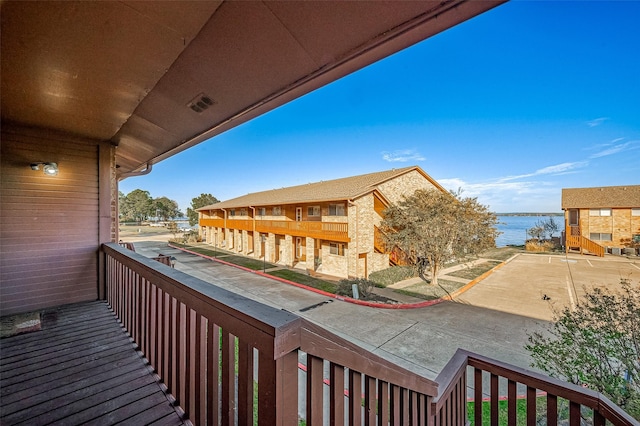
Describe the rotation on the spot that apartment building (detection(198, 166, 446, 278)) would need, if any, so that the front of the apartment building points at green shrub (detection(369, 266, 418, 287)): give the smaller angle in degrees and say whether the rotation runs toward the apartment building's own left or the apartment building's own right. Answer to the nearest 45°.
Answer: approximately 90° to the apartment building's own left

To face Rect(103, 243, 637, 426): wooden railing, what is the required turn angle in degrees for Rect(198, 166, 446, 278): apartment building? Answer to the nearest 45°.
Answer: approximately 45° to its left

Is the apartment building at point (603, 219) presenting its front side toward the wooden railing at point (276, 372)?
yes

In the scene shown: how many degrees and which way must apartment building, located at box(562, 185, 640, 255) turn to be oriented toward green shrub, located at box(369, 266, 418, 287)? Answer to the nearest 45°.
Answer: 0° — it already faces it

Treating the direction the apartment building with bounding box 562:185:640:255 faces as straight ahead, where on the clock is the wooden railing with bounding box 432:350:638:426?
The wooden railing is roughly at 12 o'clock from the apartment building.

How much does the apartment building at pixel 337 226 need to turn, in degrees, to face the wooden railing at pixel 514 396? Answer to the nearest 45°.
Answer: approximately 45° to its left

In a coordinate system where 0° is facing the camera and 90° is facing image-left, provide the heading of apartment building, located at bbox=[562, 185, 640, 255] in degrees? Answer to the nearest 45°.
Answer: approximately 0°

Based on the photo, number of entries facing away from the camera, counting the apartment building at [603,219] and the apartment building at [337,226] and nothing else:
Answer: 0

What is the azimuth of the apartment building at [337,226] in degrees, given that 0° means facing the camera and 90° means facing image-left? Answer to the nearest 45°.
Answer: approximately 45°

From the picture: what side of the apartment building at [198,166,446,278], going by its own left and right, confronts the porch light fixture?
front

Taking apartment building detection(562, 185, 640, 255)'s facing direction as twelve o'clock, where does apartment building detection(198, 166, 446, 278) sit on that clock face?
apartment building detection(198, 166, 446, 278) is roughly at 1 o'clock from apartment building detection(562, 185, 640, 255).
